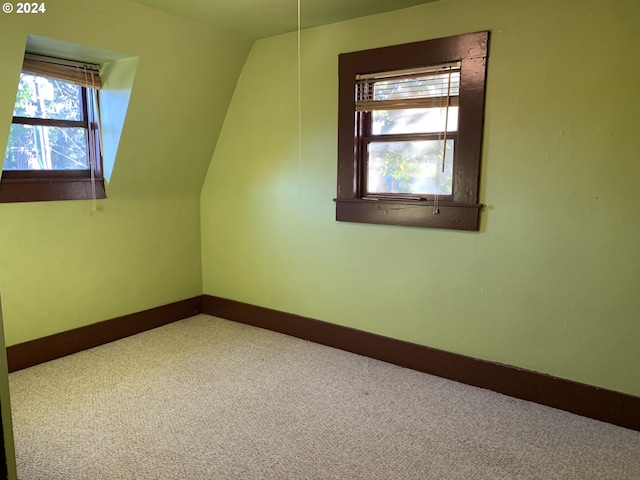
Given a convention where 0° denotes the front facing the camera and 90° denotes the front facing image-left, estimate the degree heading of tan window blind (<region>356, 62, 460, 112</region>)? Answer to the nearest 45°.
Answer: approximately 45°
